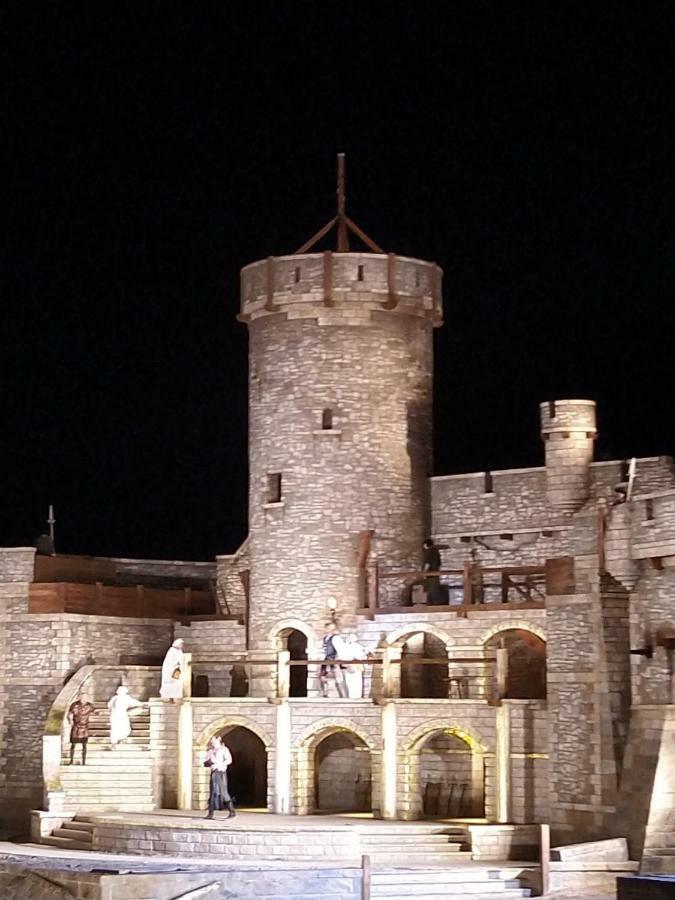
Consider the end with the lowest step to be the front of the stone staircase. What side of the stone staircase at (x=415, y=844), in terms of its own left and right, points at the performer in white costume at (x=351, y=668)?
back

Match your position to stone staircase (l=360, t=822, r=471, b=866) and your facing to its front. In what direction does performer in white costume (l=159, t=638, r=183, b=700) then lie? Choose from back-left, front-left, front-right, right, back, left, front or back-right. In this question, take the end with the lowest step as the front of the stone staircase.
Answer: back-right

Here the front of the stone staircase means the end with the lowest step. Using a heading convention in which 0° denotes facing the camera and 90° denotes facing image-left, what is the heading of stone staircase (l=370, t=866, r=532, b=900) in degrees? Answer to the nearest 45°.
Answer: approximately 0°

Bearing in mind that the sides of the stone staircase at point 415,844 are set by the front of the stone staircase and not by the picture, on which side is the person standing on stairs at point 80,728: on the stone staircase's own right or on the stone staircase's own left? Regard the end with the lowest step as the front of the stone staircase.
on the stone staircase's own right

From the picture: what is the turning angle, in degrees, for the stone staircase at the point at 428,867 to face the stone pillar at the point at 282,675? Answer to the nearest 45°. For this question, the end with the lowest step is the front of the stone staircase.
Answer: approximately 135° to its right

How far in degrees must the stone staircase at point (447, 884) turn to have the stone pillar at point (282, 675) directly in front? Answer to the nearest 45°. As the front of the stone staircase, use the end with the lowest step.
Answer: approximately 135° to its right
